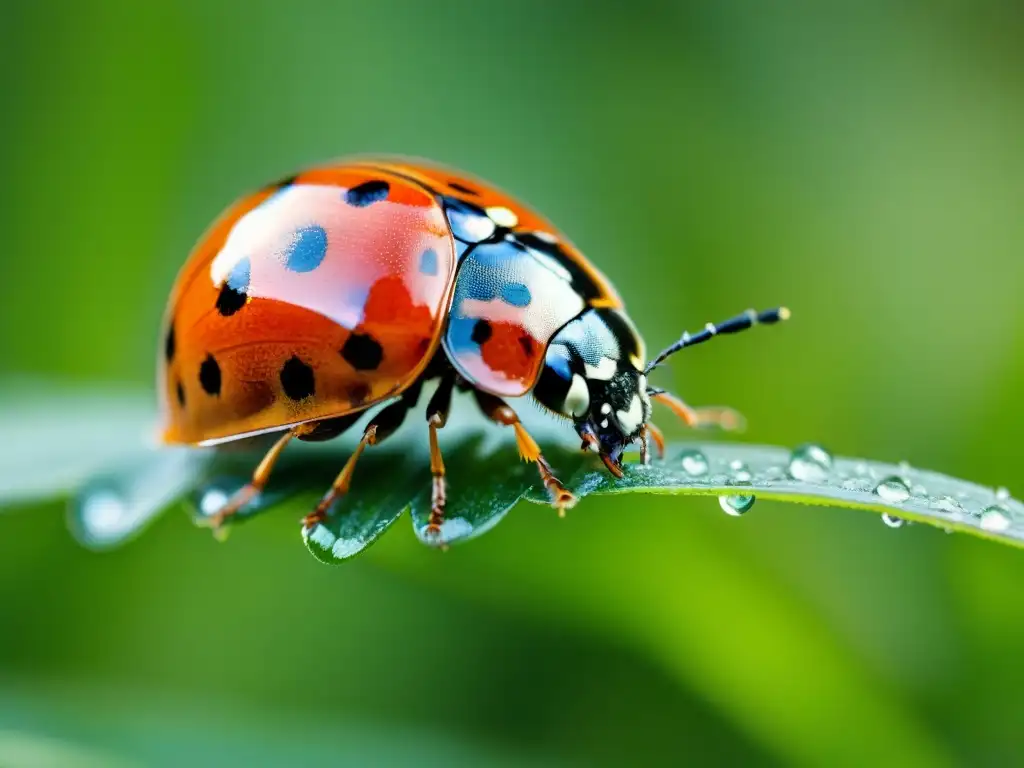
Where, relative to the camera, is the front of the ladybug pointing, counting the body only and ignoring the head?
to the viewer's right

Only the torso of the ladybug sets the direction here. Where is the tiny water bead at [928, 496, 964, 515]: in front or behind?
in front

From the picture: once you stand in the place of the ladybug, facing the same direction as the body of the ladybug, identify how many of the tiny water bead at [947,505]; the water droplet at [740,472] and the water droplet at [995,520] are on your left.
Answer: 0

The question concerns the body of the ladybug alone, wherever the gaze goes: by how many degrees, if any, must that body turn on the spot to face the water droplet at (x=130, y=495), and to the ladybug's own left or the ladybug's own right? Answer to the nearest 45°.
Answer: approximately 180°

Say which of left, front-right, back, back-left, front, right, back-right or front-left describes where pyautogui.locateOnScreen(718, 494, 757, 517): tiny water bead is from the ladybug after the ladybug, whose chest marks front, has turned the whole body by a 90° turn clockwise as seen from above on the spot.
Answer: front-left

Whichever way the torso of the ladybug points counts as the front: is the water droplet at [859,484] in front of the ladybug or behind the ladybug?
in front
